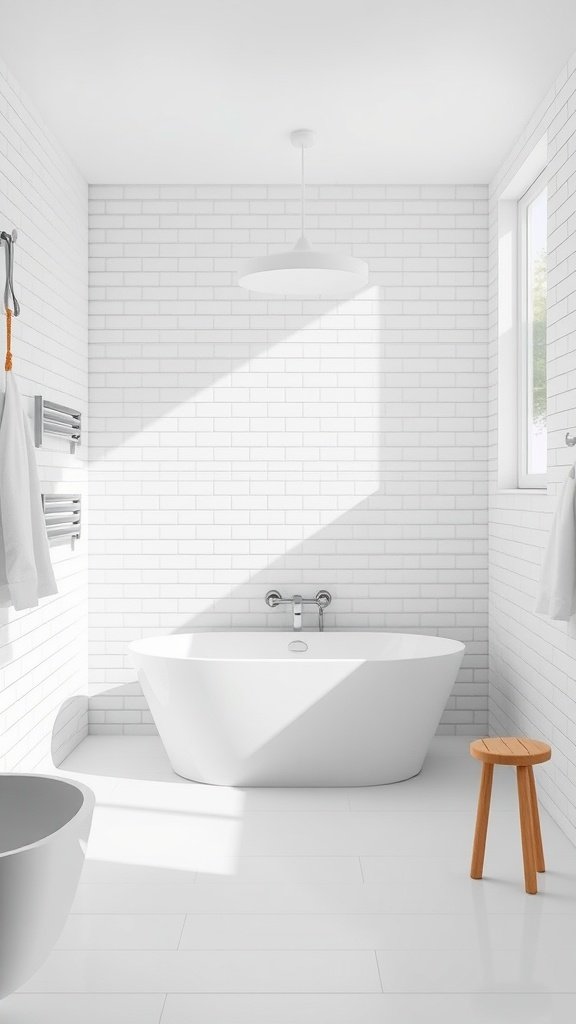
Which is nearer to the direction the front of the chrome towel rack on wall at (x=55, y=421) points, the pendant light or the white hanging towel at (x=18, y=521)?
the pendant light

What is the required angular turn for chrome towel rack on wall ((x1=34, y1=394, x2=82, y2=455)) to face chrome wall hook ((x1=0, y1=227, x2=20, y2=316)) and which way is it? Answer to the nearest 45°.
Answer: approximately 90° to its right

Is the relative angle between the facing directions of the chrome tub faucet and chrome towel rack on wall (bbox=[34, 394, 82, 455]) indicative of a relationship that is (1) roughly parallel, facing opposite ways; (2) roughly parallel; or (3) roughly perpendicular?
roughly perpendicular

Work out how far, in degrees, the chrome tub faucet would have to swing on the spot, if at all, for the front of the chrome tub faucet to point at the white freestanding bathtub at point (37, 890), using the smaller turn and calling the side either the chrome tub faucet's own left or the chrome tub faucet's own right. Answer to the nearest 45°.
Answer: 0° — it already faces it

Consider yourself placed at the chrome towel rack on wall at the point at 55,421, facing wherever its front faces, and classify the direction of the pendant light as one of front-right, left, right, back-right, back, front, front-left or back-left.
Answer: front-right

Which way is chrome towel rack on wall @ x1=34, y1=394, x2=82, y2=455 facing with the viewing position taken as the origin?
facing to the right of the viewer

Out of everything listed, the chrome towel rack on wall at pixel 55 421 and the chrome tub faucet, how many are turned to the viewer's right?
1

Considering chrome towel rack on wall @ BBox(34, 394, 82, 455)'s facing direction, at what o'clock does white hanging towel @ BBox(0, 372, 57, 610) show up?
The white hanging towel is roughly at 3 o'clock from the chrome towel rack on wall.

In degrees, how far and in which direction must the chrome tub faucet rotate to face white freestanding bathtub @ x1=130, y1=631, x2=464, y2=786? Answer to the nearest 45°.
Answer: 0° — it already faces it
